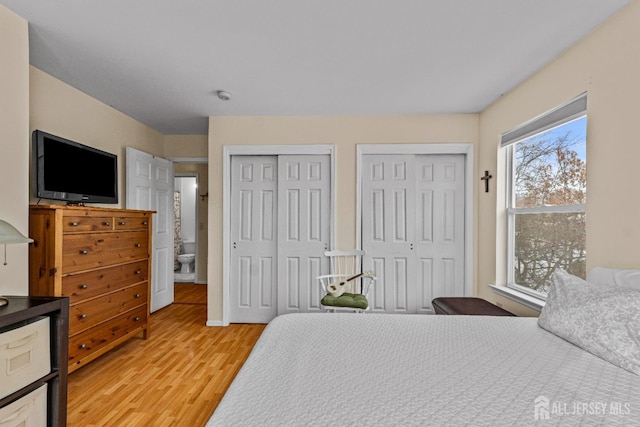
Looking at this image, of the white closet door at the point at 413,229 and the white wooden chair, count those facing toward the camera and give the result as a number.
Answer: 2

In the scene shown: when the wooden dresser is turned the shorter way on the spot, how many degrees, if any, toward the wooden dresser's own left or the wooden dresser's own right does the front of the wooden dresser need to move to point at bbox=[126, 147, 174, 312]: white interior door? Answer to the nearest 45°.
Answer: approximately 90° to the wooden dresser's own left

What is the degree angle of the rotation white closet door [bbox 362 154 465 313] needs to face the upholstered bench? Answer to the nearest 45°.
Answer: approximately 45° to its left

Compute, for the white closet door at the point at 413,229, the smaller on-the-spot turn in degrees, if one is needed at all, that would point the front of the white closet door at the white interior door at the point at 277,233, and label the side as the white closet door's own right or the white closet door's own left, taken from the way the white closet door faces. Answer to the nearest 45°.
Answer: approximately 90° to the white closet door's own right

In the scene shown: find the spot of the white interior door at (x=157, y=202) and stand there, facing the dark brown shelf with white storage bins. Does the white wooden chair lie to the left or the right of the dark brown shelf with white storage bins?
left

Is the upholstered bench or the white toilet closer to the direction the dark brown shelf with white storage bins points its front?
the upholstered bench

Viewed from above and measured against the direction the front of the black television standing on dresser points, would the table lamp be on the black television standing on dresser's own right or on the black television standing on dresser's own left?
on the black television standing on dresser's own right

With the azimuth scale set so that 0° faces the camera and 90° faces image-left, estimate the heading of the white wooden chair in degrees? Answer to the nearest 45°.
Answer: approximately 0°

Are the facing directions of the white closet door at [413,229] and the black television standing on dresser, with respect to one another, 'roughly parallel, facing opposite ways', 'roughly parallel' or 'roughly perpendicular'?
roughly perpendicular

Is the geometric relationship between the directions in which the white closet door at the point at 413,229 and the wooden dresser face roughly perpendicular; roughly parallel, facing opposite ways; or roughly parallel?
roughly perpendicular
